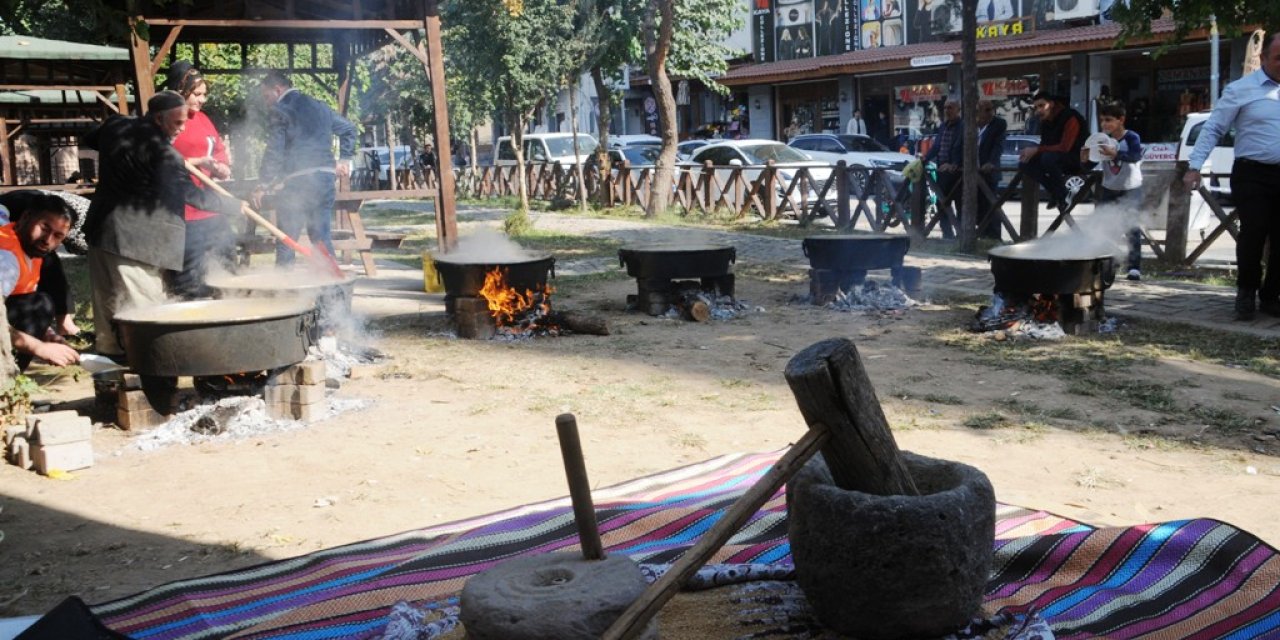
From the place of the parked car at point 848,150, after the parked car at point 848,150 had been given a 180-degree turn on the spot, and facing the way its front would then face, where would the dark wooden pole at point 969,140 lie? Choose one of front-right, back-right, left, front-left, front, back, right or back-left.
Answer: back-left

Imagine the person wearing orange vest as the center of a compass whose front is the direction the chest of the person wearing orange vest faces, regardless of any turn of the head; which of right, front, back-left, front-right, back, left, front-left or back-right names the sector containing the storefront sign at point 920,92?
left

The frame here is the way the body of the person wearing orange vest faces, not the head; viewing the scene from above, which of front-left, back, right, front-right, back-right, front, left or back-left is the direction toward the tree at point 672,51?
left

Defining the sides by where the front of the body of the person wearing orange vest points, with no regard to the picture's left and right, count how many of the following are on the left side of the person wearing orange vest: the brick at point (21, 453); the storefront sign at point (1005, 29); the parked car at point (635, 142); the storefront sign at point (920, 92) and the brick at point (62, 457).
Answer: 3

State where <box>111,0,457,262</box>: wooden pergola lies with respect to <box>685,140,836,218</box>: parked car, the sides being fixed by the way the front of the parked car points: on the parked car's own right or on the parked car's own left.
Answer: on the parked car's own right

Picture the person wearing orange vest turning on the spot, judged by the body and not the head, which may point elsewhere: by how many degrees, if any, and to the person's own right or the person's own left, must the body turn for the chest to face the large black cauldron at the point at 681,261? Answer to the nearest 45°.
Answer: approximately 45° to the person's own left

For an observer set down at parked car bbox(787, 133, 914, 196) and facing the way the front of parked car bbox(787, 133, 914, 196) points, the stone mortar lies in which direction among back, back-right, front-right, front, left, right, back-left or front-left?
front-right

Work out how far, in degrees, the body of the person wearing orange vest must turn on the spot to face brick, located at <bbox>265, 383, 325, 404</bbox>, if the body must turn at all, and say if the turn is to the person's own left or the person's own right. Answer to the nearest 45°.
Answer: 0° — they already face it

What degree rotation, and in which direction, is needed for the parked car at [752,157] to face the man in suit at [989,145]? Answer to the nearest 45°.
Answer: approximately 45° to its right

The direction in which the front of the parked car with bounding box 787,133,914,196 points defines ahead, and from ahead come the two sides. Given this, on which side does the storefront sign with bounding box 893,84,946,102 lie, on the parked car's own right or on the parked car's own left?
on the parked car's own left

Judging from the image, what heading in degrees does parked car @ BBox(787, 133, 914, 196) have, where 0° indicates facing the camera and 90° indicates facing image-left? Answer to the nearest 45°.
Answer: approximately 315°
